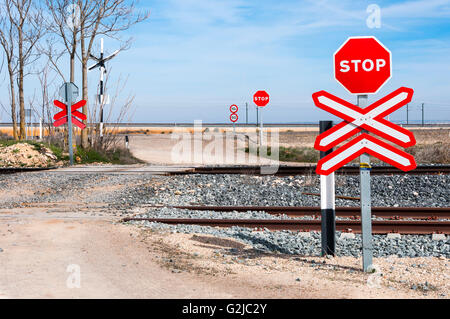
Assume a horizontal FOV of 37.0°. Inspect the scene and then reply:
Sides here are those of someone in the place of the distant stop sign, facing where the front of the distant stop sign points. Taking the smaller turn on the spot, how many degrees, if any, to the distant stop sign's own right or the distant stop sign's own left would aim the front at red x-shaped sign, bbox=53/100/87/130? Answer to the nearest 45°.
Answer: approximately 45° to the distant stop sign's own right

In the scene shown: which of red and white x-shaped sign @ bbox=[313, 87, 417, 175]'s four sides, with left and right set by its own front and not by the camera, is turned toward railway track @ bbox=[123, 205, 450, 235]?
back

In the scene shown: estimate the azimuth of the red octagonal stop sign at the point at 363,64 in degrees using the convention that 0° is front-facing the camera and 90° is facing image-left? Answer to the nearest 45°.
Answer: approximately 0°

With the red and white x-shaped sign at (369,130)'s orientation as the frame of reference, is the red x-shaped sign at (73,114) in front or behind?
behind

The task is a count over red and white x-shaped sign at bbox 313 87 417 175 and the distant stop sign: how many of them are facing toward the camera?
2

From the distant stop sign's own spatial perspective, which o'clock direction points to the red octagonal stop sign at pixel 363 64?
The red octagonal stop sign is roughly at 12 o'clock from the distant stop sign.

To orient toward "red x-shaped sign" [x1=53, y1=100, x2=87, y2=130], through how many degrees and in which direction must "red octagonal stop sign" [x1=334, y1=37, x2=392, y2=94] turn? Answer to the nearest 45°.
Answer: approximately 135° to its right

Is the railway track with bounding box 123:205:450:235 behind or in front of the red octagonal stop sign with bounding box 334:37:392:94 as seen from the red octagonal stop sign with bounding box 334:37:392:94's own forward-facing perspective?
behind

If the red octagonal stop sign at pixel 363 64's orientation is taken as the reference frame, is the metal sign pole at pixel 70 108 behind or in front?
behind

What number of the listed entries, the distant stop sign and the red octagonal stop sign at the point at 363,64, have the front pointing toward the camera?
2

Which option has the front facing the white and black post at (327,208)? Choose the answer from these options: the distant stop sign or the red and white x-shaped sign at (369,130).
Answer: the distant stop sign
